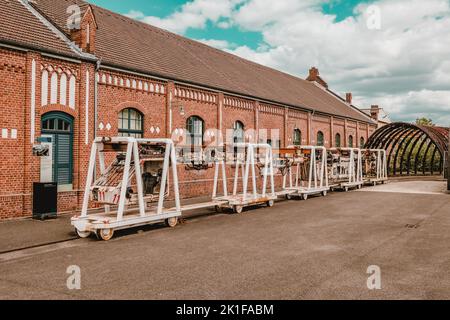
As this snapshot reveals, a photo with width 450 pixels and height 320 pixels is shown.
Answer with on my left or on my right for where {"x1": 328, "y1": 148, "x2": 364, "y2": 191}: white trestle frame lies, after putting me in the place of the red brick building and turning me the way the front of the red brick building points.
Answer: on my left

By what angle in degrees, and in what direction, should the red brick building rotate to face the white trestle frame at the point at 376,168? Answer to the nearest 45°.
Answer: approximately 90° to its left

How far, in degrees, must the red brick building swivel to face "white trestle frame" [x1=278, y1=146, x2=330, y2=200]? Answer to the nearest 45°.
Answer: approximately 45° to its left

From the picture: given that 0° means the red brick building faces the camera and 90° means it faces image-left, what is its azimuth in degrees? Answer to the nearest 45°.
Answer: approximately 315°
